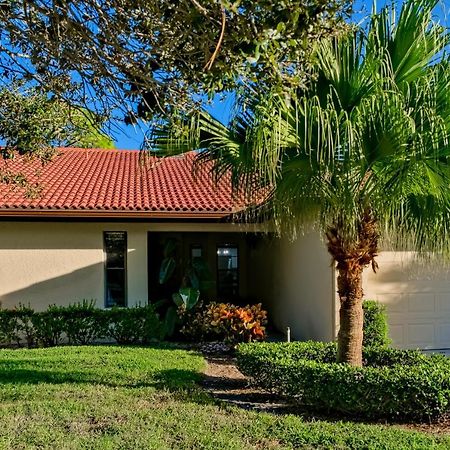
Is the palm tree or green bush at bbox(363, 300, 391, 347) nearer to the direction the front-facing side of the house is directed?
the palm tree

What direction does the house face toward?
toward the camera

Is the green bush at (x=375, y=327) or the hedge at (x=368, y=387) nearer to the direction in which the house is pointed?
the hedge

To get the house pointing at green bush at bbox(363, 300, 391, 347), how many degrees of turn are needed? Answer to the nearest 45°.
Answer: approximately 45° to its left

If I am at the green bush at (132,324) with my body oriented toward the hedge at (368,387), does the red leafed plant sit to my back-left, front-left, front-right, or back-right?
front-left

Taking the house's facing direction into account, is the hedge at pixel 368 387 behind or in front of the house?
in front
